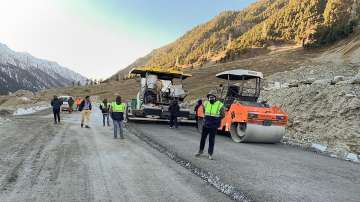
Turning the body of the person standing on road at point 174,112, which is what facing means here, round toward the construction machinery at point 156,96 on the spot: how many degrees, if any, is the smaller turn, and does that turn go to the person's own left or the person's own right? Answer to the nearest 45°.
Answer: approximately 45° to the person's own left

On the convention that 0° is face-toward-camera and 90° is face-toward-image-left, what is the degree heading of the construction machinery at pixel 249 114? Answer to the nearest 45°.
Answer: approximately 315°

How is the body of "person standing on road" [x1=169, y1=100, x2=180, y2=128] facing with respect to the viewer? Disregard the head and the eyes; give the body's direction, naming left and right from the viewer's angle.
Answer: facing away from the viewer

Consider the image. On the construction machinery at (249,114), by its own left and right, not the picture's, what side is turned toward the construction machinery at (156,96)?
back

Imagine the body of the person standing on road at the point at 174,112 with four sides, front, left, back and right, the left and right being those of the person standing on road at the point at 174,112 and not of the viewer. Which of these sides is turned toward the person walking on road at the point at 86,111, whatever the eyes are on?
left

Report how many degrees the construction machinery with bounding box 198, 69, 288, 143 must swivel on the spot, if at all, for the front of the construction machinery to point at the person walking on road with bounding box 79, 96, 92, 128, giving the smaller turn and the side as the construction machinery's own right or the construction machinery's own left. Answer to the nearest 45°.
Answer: approximately 135° to the construction machinery's own right

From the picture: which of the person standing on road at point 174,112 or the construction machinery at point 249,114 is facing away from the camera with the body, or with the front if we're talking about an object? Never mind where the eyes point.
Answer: the person standing on road
